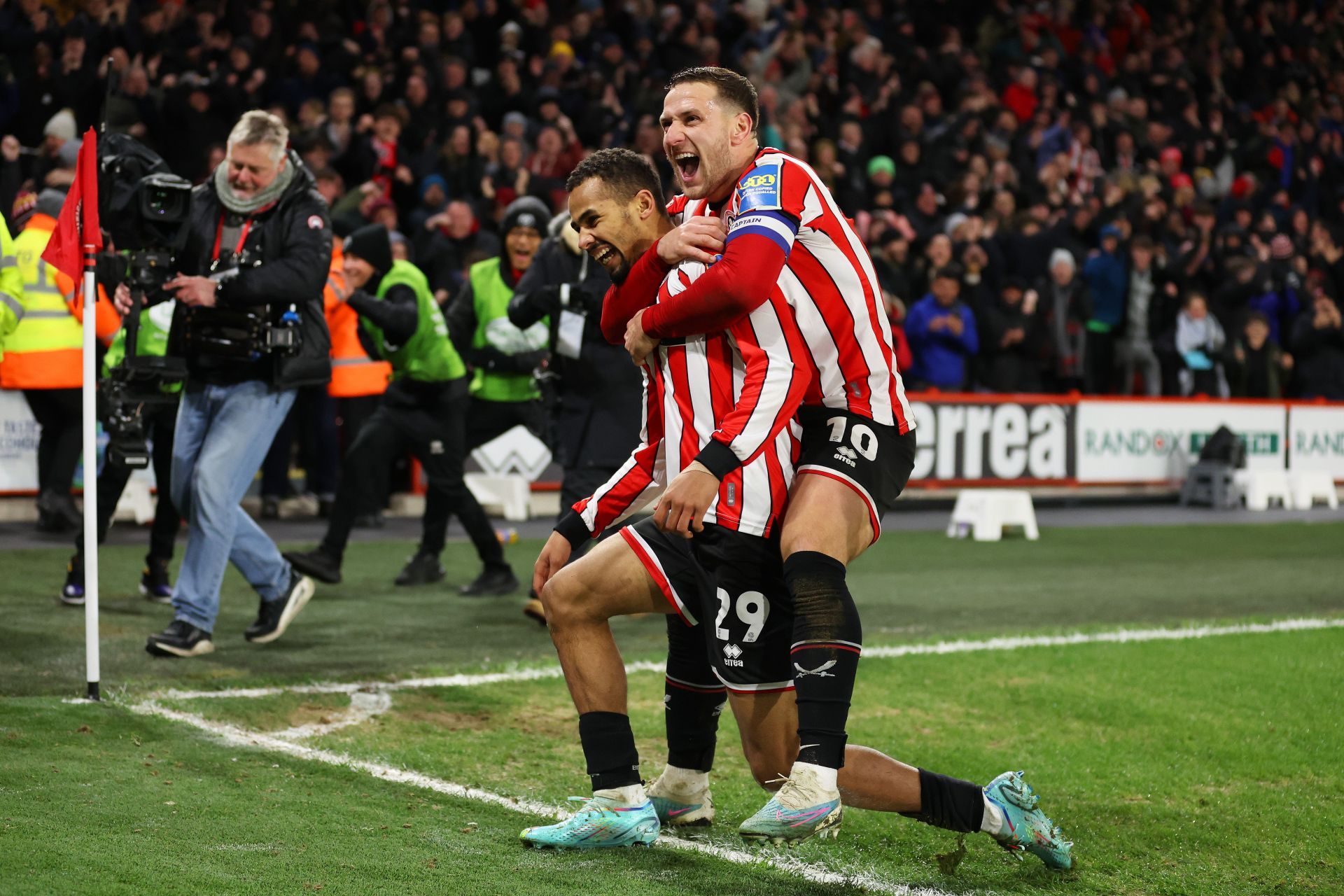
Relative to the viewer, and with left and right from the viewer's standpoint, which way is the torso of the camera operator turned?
facing the viewer and to the left of the viewer

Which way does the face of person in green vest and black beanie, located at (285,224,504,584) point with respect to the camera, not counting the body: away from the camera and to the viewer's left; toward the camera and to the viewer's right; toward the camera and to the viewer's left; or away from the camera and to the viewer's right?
toward the camera and to the viewer's left

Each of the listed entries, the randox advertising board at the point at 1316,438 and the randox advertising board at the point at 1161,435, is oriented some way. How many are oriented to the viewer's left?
0

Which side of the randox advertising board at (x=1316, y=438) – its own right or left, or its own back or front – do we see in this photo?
front

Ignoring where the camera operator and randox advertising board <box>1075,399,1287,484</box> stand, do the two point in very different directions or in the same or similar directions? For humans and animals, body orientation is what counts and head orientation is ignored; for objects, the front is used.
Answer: same or similar directions

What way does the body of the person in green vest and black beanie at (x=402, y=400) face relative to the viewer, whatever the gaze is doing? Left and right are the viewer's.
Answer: facing to the left of the viewer

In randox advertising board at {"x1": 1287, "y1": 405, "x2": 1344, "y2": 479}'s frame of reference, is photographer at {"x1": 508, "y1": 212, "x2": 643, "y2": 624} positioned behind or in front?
in front

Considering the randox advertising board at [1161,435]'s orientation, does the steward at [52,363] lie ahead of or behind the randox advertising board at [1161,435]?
ahead

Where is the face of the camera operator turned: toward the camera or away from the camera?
toward the camera

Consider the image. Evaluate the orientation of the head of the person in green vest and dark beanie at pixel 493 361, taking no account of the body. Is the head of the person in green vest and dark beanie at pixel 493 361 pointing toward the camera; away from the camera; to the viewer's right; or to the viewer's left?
toward the camera

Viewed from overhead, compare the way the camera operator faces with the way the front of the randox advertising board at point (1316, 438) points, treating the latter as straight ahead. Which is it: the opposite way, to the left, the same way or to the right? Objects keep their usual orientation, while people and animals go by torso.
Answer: the same way

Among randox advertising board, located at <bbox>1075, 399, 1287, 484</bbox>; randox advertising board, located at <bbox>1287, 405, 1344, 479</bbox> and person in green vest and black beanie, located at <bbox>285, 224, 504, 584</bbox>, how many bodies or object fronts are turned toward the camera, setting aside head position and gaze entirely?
2

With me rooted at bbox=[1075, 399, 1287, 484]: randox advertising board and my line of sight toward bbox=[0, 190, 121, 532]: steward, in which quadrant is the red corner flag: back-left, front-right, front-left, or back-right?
front-left

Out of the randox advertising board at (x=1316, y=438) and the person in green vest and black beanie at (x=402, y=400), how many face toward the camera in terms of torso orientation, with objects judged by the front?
1
